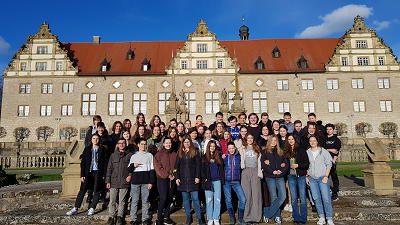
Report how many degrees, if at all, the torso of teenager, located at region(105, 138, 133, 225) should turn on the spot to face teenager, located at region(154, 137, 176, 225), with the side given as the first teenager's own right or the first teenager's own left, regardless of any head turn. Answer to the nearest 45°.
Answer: approximately 90° to the first teenager's own left

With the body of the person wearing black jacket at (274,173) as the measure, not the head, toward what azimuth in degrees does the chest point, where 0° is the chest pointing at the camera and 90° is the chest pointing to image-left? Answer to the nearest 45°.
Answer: approximately 0°

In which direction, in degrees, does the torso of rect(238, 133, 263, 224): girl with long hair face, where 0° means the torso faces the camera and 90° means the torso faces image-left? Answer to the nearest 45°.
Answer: approximately 0°

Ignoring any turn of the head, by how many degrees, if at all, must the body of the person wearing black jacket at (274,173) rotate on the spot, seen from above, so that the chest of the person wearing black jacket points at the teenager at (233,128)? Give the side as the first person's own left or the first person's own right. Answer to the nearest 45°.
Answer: approximately 135° to the first person's own right

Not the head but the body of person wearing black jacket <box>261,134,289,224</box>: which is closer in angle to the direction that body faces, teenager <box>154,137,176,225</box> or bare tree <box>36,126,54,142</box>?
the teenager

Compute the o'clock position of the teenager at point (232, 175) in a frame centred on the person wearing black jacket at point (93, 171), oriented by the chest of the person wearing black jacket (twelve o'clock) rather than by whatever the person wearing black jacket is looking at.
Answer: The teenager is roughly at 10 o'clock from the person wearing black jacket.

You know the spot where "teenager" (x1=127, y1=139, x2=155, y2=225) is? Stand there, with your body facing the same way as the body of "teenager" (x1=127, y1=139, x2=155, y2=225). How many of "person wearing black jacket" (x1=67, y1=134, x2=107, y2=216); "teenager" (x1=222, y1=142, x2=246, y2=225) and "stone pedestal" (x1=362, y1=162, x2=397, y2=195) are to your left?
2

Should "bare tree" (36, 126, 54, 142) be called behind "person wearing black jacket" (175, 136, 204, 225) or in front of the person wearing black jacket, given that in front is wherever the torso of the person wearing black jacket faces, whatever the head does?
behind

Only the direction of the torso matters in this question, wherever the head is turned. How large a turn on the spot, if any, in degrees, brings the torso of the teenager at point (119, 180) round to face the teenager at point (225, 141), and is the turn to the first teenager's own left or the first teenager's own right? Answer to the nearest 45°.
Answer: approximately 90° to the first teenager's own left

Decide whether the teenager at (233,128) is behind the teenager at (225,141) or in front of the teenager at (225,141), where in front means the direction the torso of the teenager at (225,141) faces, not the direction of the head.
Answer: behind
